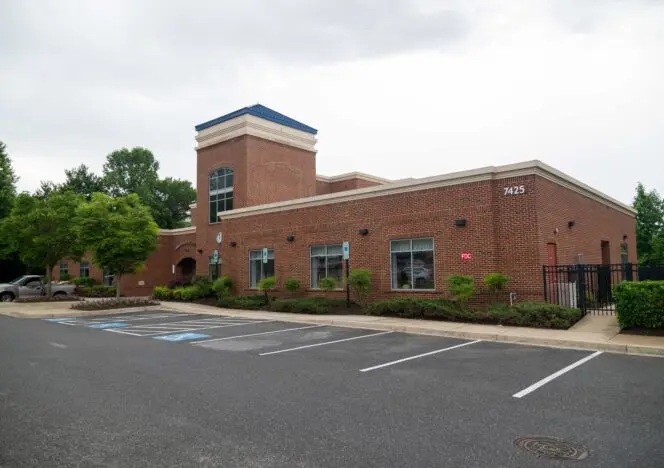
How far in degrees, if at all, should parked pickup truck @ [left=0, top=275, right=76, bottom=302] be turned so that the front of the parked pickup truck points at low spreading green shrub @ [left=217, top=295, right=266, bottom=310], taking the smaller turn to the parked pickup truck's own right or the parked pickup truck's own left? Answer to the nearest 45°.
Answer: approximately 135° to the parked pickup truck's own left

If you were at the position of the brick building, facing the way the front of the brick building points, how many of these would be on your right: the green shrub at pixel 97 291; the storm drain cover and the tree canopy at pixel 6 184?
2

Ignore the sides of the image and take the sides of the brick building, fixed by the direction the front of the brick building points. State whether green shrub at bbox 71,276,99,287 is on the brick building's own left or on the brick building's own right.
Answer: on the brick building's own right

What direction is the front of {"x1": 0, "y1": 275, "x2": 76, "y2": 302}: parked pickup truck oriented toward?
to the viewer's left

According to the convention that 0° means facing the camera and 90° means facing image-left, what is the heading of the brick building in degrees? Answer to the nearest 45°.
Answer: approximately 45°

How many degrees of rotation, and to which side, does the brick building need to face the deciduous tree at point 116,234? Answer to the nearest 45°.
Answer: approximately 45° to its right

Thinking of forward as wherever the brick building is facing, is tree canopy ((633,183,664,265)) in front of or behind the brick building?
behind

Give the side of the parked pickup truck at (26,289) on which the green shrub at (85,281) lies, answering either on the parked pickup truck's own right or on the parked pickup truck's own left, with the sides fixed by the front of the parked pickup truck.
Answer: on the parked pickup truck's own right

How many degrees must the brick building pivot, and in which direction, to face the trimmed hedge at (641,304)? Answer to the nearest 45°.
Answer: approximately 90° to its left
